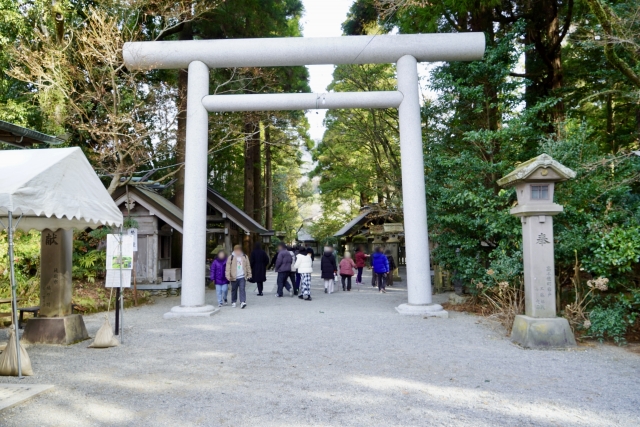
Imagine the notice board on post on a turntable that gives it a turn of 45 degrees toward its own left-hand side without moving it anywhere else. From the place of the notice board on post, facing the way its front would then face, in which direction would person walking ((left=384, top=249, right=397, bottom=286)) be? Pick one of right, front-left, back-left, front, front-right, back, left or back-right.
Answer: left

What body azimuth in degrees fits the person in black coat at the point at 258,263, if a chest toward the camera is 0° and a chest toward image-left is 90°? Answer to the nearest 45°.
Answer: approximately 180°

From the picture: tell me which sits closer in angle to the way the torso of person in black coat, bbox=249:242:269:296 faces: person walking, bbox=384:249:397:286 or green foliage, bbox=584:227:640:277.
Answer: the person walking

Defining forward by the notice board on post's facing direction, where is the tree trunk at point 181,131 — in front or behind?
behind

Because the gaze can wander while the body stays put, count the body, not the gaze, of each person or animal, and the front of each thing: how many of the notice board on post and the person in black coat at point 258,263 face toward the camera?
1

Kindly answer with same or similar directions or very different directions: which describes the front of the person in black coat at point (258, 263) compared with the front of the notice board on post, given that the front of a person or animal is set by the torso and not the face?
very different directions

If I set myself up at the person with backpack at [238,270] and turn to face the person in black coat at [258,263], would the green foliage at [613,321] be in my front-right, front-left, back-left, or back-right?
back-right

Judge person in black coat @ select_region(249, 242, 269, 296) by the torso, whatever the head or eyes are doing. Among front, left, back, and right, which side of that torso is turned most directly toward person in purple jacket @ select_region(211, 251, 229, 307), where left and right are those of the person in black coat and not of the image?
back

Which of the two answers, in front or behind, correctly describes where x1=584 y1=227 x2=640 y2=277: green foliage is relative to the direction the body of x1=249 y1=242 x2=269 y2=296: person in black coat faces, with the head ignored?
behind

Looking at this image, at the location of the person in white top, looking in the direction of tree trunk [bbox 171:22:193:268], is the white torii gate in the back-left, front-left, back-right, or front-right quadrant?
back-left

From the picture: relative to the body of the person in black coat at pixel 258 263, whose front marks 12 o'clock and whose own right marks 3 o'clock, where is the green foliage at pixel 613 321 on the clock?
The green foliage is roughly at 5 o'clock from the person in black coat.
